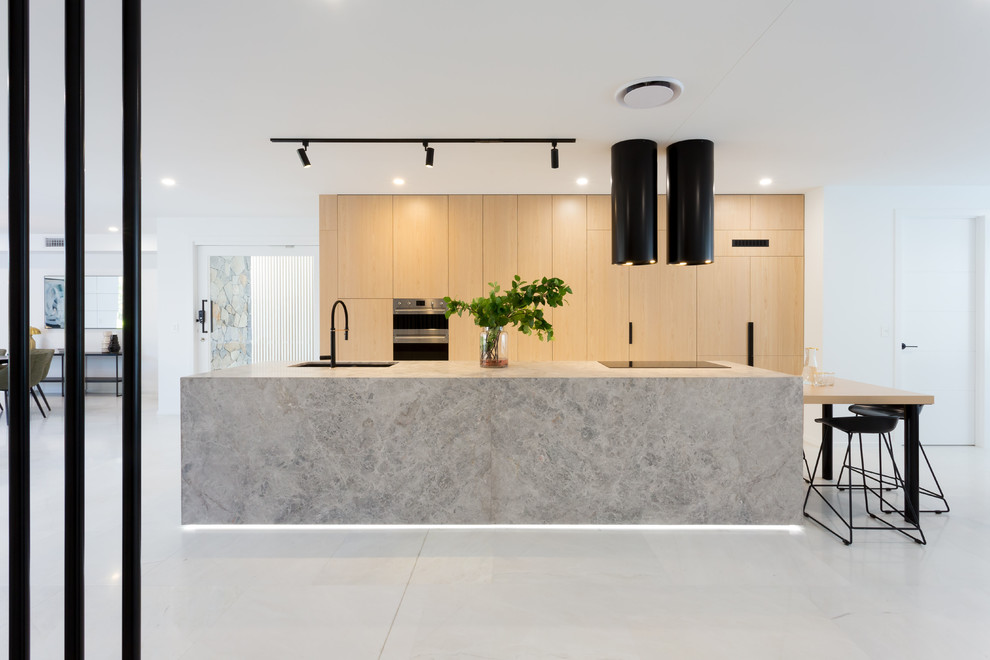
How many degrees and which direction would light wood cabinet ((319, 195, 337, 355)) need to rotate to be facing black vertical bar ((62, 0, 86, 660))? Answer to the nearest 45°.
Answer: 0° — it already faces it

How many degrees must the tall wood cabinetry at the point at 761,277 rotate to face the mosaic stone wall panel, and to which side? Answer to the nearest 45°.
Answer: approximately 90° to its right

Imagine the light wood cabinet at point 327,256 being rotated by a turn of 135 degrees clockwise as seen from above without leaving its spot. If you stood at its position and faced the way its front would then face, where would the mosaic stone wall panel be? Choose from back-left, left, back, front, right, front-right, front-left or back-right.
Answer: front
